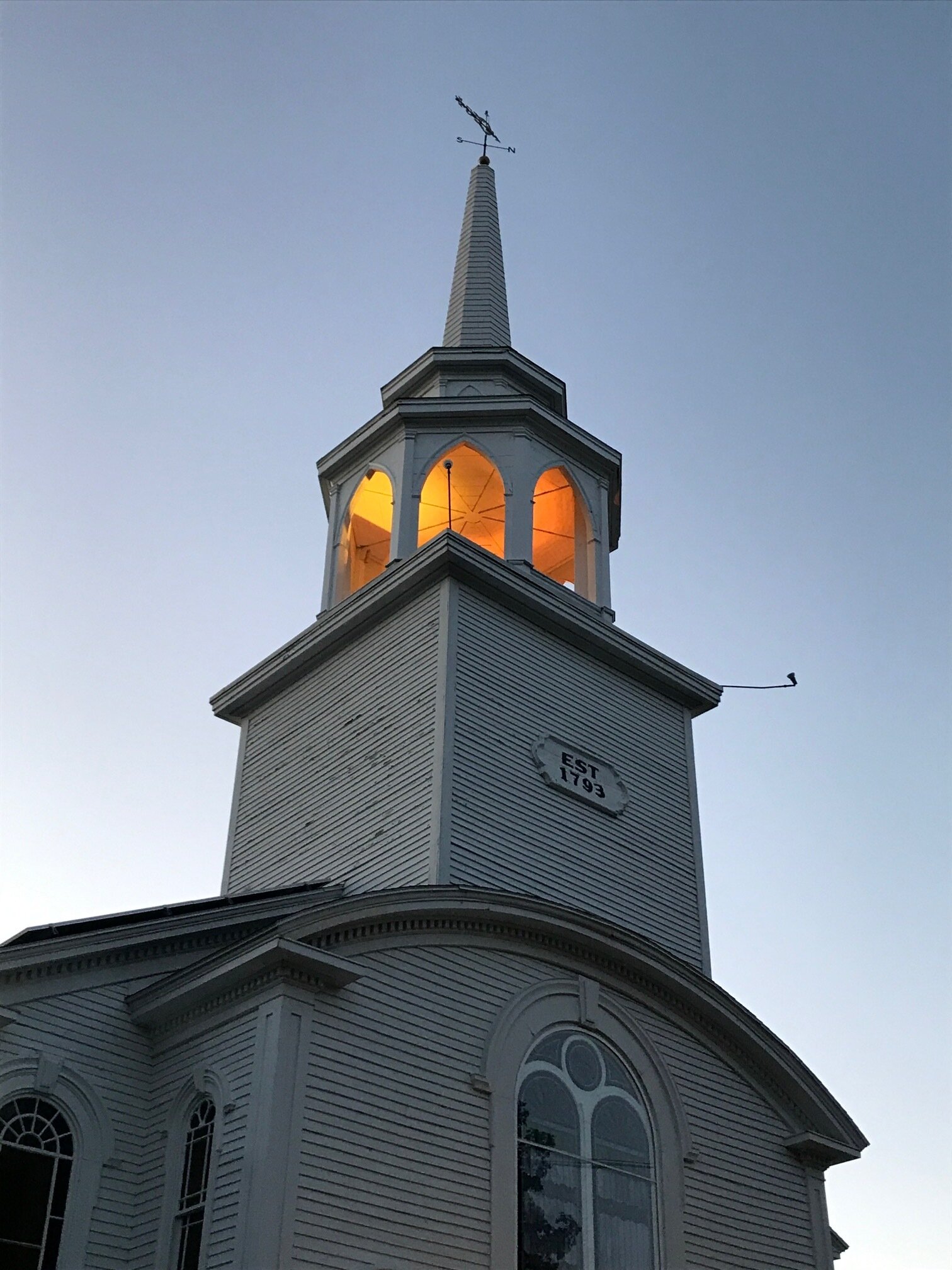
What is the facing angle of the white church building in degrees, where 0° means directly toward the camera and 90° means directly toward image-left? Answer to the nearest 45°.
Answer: approximately 315°
